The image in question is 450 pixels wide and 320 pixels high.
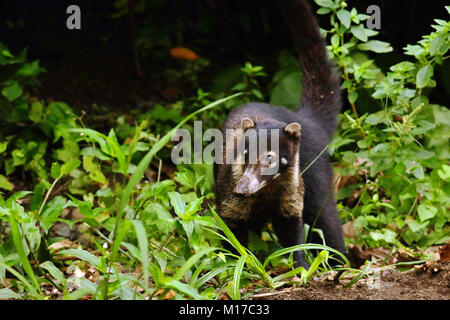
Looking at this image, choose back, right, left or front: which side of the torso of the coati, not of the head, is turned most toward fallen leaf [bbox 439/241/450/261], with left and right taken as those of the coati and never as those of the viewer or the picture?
left

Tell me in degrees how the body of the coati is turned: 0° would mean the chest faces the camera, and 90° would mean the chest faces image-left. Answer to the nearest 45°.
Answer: approximately 45°
